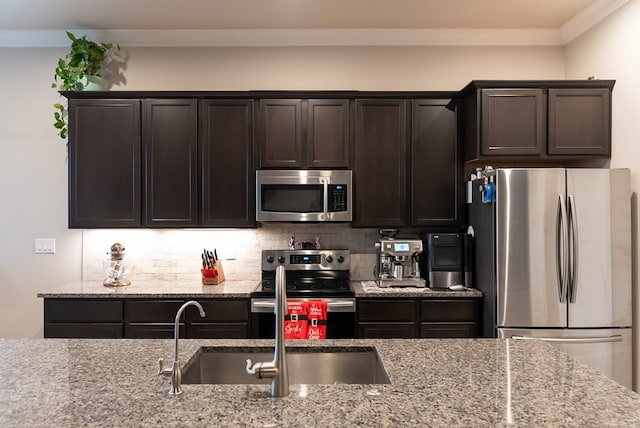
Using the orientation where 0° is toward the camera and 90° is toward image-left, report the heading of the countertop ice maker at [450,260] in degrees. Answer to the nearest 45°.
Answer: approximately 0°

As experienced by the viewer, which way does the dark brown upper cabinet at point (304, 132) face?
facing the viewer

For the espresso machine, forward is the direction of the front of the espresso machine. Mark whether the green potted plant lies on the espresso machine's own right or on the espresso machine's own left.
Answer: on the espresso machine's own right

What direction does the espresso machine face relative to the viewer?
toward the camera

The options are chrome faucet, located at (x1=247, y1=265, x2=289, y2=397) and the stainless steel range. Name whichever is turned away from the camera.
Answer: the chrome faucet

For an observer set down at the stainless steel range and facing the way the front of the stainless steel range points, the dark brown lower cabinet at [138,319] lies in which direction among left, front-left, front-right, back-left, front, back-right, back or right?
right

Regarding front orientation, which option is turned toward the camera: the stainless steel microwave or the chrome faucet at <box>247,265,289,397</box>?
the stainless steel microwave

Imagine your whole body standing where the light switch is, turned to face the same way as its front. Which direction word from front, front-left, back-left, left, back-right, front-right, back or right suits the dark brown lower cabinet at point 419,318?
front-left

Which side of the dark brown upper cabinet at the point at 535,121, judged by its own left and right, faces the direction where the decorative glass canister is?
right

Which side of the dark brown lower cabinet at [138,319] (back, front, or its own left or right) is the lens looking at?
front

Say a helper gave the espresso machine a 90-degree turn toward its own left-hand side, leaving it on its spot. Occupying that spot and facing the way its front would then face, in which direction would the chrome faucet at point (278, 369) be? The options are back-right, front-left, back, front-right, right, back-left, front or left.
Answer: right

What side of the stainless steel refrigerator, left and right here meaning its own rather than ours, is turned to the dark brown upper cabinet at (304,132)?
right

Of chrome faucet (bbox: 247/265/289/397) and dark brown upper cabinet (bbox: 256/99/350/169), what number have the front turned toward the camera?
1

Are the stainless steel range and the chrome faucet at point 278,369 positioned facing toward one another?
yes

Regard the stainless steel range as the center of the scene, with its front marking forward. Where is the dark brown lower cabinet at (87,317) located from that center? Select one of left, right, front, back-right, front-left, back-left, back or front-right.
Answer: right
